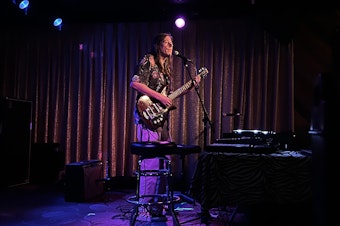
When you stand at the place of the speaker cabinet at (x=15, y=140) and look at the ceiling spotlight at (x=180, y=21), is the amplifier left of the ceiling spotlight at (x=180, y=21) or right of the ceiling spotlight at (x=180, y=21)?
right

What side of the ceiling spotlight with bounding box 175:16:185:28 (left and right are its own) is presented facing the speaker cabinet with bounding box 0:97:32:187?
right

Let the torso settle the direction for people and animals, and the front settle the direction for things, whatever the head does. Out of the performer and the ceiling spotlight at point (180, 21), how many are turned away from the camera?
0

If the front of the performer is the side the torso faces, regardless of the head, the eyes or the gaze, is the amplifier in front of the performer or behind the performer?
behind

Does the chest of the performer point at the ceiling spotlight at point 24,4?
no

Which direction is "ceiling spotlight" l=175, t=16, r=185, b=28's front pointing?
toward the camera

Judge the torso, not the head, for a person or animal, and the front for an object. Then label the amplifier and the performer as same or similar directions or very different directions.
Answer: same or similar directions

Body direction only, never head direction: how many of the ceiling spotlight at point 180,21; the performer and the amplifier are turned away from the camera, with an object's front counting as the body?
0

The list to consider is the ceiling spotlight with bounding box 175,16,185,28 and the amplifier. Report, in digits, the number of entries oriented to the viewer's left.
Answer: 0

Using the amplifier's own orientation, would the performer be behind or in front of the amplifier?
in front

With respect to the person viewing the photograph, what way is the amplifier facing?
facing the viewer and to the right of the viewer
